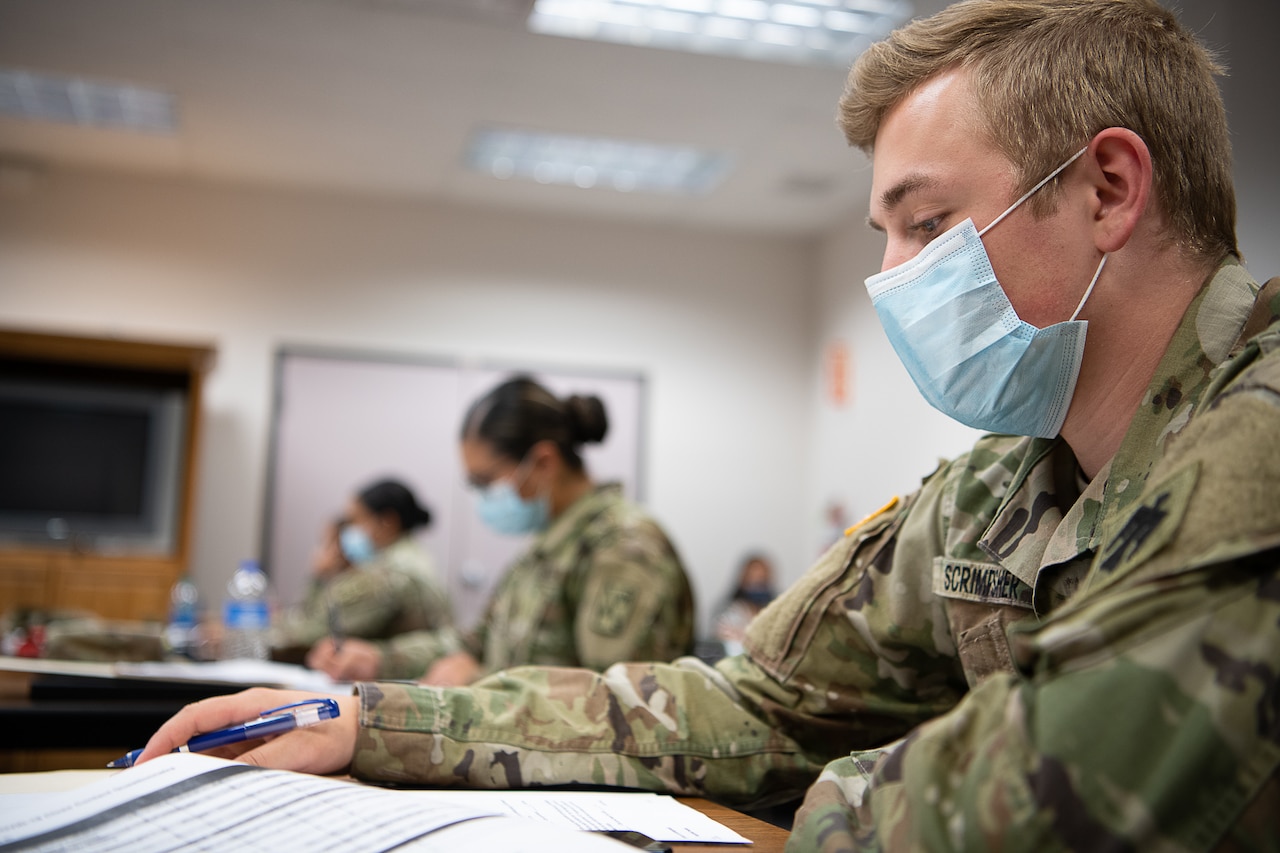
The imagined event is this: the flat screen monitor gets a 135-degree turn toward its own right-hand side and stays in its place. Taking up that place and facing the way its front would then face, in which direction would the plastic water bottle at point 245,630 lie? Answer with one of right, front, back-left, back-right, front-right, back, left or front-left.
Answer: back-left

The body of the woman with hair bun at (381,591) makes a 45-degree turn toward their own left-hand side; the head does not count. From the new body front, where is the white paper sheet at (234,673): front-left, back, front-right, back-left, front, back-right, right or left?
front-left

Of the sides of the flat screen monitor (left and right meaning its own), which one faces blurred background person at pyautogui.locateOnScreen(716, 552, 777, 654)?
left

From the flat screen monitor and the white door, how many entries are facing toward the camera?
2

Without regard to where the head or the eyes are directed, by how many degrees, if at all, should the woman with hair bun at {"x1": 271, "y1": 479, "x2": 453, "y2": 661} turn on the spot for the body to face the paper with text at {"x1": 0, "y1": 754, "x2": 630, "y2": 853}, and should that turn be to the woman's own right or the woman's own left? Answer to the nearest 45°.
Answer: approximately 90° to the woman's own left

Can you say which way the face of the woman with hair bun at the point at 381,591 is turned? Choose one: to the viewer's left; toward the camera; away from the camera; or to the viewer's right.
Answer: to the viewer's left

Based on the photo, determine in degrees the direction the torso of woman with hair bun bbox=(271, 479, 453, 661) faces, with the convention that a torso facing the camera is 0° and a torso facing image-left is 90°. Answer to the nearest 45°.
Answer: approximately 90°

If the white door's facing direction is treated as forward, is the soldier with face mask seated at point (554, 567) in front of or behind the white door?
in front

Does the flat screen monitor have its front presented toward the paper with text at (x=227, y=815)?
yes

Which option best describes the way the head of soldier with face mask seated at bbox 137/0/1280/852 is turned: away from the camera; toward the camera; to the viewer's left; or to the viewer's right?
to the viewer's left

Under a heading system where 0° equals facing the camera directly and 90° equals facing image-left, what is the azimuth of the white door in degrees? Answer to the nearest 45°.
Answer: approximately 0°

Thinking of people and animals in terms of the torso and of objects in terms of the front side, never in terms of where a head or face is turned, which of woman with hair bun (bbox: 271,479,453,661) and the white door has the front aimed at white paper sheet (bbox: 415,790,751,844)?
the white door

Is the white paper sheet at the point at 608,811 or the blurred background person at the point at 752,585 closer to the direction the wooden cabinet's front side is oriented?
the white paper sheet

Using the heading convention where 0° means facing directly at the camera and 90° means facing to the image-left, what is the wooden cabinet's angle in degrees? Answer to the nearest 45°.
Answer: approximately 0°
